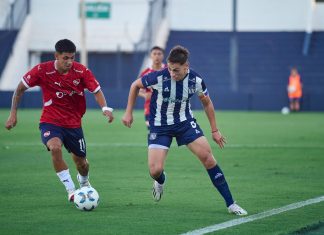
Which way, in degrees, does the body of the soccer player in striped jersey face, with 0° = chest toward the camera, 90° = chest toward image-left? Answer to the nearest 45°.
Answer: approximately 0°

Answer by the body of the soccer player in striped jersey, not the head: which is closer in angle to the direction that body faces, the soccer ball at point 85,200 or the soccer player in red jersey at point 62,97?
the soccer ball

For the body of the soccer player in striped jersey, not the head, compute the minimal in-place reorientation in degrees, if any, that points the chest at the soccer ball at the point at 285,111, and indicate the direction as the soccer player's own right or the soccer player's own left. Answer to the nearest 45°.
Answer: approximately 180°

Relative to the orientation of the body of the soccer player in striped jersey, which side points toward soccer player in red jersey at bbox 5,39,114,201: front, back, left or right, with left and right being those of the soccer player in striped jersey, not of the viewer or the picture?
right

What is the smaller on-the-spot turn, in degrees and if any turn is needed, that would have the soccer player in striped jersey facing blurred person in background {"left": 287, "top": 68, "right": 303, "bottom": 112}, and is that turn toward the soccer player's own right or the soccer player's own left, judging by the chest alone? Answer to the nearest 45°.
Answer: approximately 180°

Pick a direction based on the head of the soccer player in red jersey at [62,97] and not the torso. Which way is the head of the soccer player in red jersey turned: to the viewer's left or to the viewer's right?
to the viewer's right

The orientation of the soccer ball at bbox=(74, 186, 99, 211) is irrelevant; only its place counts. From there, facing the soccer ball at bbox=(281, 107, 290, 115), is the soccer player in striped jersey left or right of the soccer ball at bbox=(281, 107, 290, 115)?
right

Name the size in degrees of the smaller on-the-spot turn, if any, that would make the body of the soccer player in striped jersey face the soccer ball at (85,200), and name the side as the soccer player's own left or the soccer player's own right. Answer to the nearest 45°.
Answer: approximately 45° to the soccer player's own right
